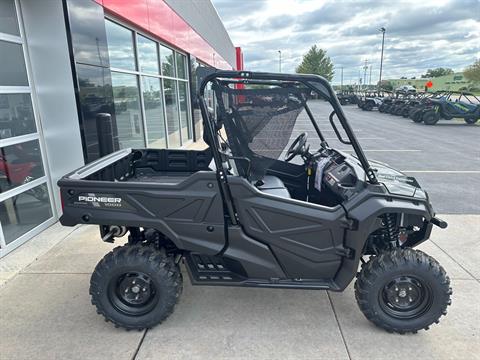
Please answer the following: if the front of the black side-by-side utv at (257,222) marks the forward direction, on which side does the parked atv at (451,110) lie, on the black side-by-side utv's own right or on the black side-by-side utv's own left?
on the black side-by-side utv's own left

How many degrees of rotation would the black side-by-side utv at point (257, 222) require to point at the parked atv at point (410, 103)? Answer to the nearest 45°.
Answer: approximately 45° to its left

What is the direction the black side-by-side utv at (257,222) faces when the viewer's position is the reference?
facing to the right of the viewer

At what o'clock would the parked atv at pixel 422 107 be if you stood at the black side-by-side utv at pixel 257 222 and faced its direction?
The parked atv is roughly at 10 o'clock from the black side-by-side utv.
